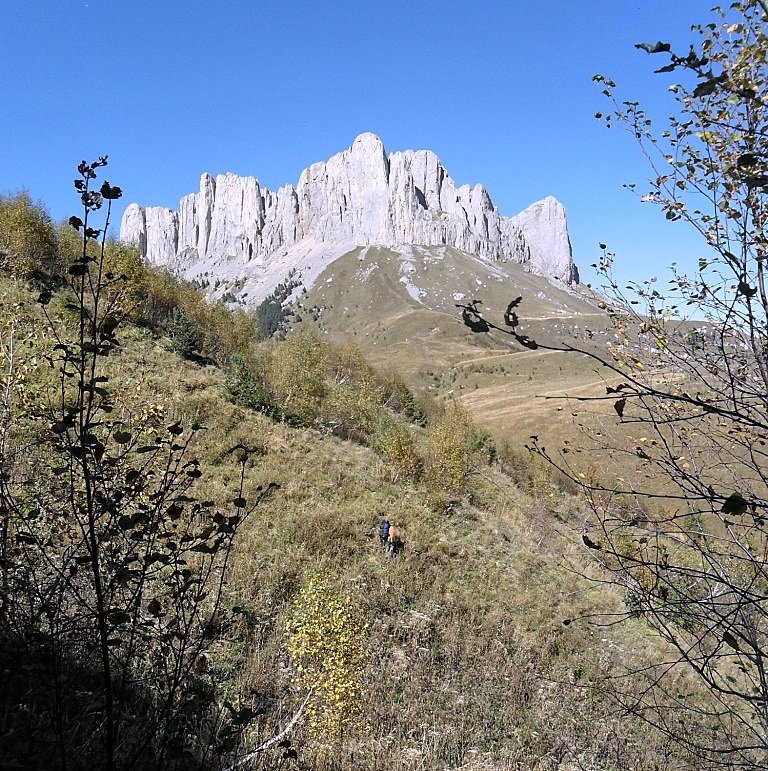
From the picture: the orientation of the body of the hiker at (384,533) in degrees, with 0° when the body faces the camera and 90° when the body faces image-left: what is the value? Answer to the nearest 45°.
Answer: approximately 180°

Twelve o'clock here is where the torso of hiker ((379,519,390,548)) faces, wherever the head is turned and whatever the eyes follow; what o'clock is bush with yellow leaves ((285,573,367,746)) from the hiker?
The bush with yellow leaves is roughly at 6 o'clock from the hiker.
